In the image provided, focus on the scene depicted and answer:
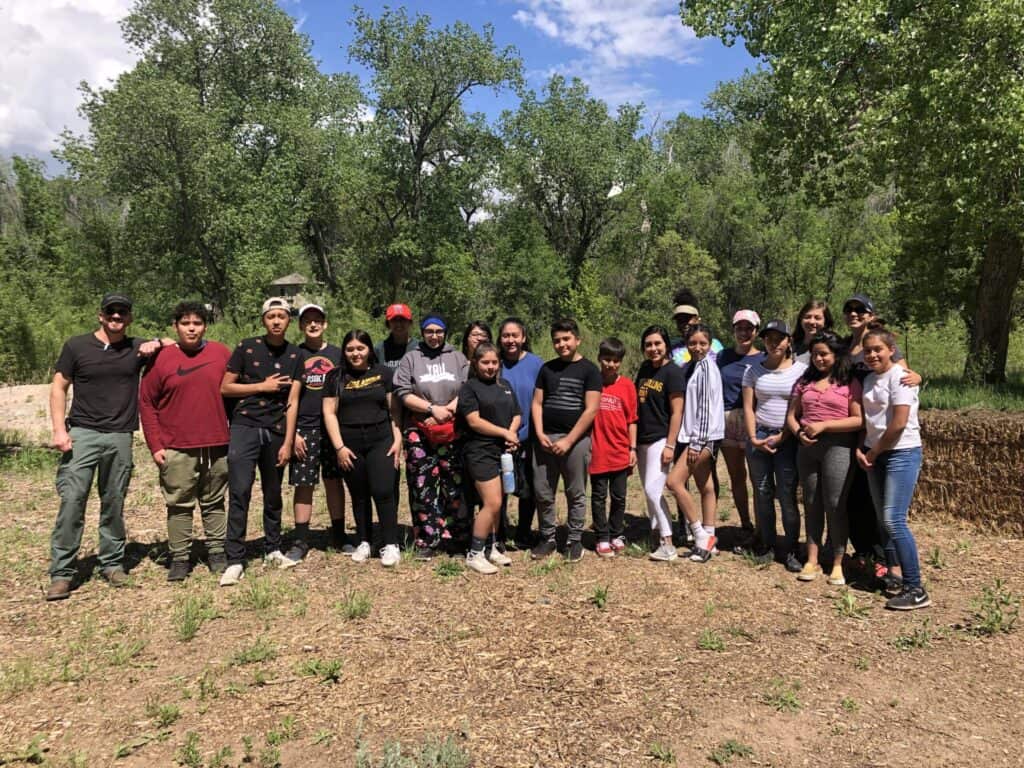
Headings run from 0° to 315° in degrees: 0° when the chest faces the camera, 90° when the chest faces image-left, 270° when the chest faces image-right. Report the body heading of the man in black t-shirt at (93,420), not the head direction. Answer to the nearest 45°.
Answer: approximately 0°

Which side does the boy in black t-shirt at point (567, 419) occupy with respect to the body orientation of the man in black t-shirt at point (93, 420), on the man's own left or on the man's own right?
on the man's own left

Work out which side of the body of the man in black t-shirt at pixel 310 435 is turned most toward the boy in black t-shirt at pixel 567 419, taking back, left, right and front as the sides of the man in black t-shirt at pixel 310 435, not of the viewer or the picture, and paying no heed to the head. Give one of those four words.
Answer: left

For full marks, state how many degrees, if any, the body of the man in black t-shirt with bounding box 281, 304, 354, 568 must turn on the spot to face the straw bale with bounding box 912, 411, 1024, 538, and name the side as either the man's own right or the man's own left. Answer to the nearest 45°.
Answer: approximately 90° to the man's own left

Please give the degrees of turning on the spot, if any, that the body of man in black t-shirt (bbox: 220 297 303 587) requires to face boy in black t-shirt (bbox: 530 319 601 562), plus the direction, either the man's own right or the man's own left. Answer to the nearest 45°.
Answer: approximately 90° to the man's own left
